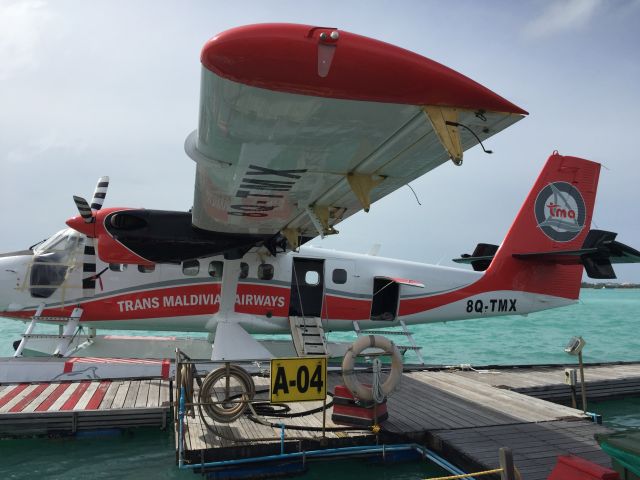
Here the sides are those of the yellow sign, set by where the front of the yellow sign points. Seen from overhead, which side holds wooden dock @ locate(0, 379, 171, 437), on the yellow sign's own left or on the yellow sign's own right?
on the yellow sign's own right

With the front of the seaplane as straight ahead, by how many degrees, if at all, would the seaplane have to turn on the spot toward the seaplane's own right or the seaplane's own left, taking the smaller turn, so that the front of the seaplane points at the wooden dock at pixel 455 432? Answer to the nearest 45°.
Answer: approximately 135° to the seaplane's own left

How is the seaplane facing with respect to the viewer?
to the viewer's left

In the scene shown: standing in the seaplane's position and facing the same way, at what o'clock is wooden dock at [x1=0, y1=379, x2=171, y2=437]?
The wooden dock is roughly at 11 o'clock from the seaplane.

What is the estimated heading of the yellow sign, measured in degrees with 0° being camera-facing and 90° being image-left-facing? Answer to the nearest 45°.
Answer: approximately 0°

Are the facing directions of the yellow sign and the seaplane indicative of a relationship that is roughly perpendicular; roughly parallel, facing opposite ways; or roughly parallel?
roughly perpendicular

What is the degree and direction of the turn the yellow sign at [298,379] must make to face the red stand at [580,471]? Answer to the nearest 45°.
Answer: approximately 45° to its left
